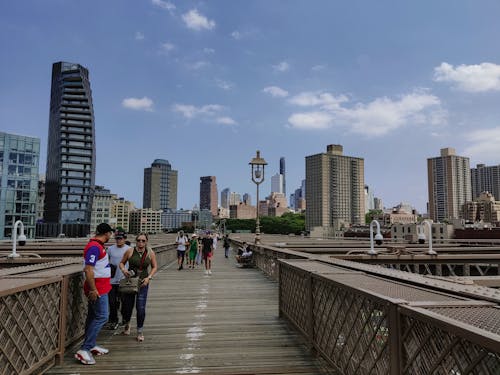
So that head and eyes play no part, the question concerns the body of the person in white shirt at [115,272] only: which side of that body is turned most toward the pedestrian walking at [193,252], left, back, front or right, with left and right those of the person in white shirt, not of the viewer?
back

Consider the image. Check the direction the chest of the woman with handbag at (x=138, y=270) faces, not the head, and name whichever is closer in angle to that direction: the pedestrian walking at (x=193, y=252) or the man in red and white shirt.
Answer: the man in red and white shirt

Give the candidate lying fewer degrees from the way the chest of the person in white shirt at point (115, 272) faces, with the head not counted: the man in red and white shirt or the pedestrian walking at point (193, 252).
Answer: the man in red and white shirt

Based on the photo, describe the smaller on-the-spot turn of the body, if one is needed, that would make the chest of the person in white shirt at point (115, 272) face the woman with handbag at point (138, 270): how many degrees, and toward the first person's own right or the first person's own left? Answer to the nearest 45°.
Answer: approximately 45° to the first person's own left

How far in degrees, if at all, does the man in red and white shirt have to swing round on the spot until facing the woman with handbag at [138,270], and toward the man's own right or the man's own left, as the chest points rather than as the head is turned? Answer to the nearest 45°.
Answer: approximately 45° to the man's own left
